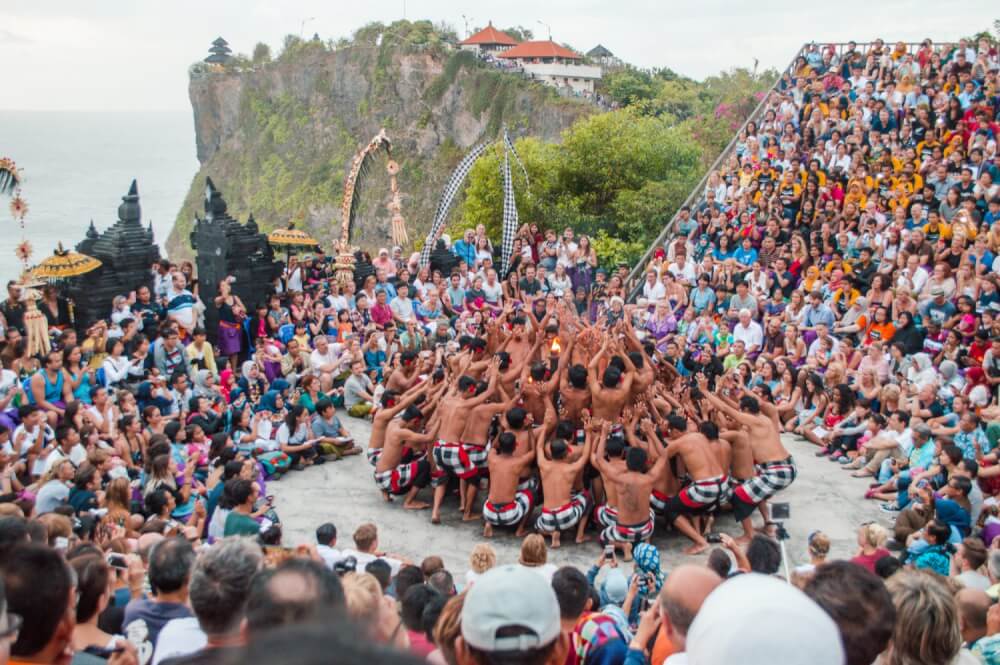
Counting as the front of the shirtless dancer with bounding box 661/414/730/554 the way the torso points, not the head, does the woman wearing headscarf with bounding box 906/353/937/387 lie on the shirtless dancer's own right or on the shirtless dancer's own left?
on the shirtless dancer's own right

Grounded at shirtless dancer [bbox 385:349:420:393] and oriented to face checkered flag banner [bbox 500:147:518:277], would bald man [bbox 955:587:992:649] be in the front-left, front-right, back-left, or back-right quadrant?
back-right

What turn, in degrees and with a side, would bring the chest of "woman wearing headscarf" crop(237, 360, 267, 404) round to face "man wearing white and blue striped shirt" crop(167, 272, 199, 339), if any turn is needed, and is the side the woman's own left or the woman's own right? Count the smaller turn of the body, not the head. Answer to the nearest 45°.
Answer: approximately 180°

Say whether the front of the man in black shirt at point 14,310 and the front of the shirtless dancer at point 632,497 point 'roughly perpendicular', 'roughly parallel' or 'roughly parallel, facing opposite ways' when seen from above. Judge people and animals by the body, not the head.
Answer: roughly perpendicular

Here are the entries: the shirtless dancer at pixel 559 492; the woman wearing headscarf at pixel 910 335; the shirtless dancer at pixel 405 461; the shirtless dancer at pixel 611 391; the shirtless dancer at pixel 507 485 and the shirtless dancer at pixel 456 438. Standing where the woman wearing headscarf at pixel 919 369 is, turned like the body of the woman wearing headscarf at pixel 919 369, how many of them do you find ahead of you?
5

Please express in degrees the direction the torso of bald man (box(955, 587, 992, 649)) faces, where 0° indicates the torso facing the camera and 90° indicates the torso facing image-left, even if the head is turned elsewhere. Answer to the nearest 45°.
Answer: approximately 135°

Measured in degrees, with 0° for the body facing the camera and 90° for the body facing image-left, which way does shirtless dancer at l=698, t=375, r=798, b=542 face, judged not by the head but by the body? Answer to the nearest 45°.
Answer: approximately 135°

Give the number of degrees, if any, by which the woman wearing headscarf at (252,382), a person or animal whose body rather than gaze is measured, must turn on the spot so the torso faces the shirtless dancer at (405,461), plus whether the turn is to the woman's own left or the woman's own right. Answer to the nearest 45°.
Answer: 0° — they already face them

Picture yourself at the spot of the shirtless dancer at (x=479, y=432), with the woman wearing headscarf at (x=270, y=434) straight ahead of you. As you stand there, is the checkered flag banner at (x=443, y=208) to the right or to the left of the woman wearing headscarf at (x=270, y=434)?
right
